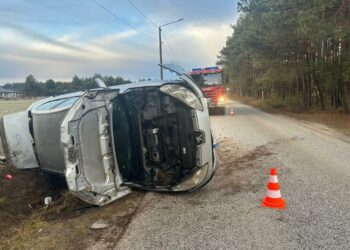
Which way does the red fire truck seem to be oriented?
toward the camera

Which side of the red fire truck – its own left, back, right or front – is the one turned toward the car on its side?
front

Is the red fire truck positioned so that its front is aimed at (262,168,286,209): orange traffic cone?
yes
